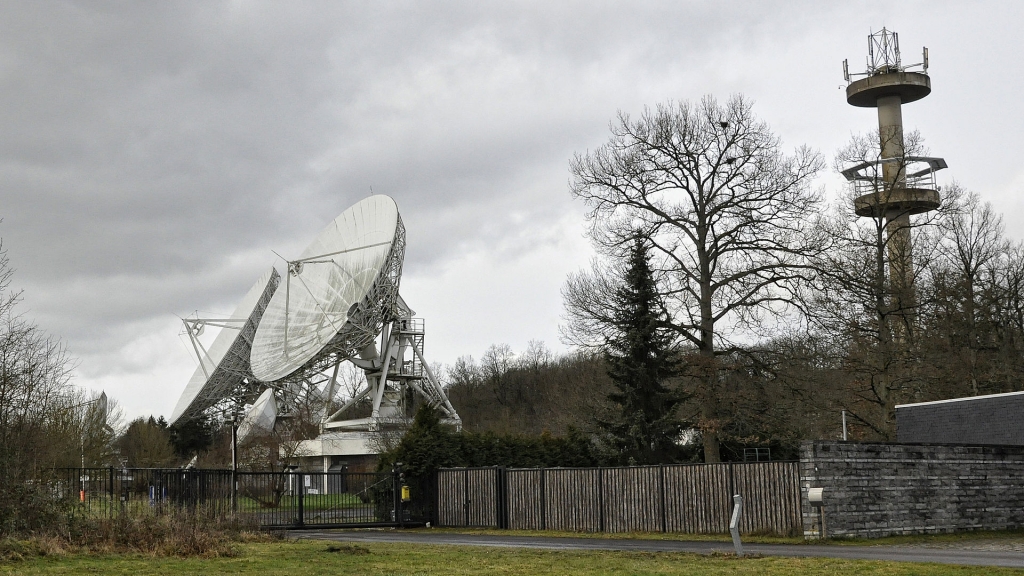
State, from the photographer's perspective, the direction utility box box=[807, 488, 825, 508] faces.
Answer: facing the viewer

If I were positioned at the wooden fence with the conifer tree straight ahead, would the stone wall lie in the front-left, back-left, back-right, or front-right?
back-right

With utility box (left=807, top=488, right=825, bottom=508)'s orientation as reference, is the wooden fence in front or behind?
behind

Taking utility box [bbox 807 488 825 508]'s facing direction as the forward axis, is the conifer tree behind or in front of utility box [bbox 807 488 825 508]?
behind
